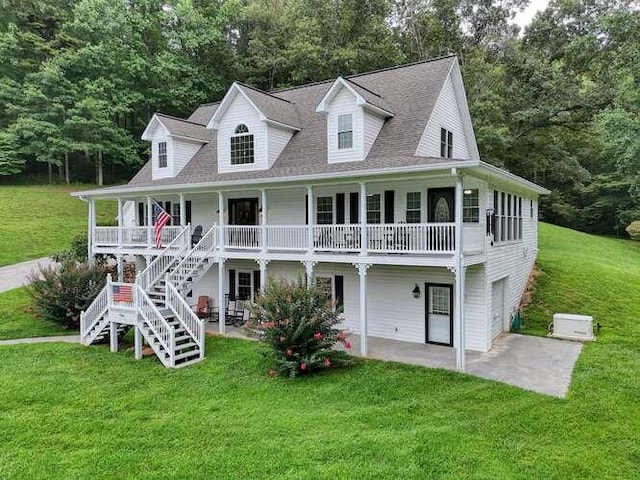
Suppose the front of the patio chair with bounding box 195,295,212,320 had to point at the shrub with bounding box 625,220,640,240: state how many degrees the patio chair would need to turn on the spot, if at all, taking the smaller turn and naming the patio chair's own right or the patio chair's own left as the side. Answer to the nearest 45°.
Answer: approximately 135° to the patio chair's own left

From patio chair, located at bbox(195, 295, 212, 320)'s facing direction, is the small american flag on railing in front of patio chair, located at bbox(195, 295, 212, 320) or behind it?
in front

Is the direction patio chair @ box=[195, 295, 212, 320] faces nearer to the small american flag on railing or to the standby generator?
the small american flag on railing

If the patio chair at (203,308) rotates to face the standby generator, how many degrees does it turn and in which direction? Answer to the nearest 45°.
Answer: approximately 90° to its left

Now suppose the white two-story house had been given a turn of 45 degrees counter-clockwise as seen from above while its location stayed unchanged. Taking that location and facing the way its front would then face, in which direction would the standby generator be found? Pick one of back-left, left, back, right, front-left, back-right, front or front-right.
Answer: left

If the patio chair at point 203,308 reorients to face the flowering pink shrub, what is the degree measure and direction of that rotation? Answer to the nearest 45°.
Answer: approximately 45° to its left

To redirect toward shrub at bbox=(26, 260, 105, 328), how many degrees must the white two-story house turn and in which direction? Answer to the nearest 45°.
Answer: approximately 45° to its right

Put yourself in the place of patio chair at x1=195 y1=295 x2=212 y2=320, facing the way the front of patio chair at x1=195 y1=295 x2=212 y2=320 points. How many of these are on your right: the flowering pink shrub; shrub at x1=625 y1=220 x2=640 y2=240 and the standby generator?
0

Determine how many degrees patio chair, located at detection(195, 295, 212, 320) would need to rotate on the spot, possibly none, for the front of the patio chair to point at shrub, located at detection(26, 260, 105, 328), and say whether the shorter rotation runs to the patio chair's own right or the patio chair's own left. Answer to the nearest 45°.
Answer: approximately 45° to the patio chair's own right

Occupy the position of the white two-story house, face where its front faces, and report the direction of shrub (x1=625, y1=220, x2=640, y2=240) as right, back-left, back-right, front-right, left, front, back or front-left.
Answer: back

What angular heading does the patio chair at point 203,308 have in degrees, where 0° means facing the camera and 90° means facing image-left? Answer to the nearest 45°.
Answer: approximately 45°

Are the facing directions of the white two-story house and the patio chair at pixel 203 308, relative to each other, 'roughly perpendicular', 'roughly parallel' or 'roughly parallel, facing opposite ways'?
roughly parallel
